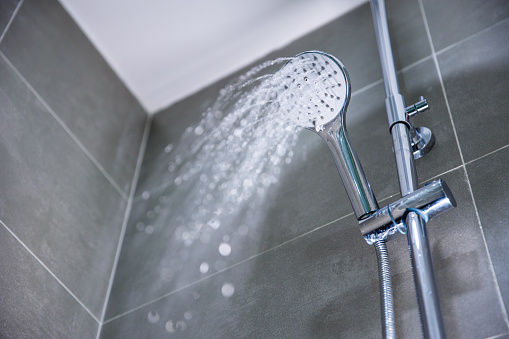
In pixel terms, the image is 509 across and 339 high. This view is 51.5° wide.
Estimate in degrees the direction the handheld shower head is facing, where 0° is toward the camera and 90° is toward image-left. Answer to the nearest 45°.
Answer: approximately 45°
